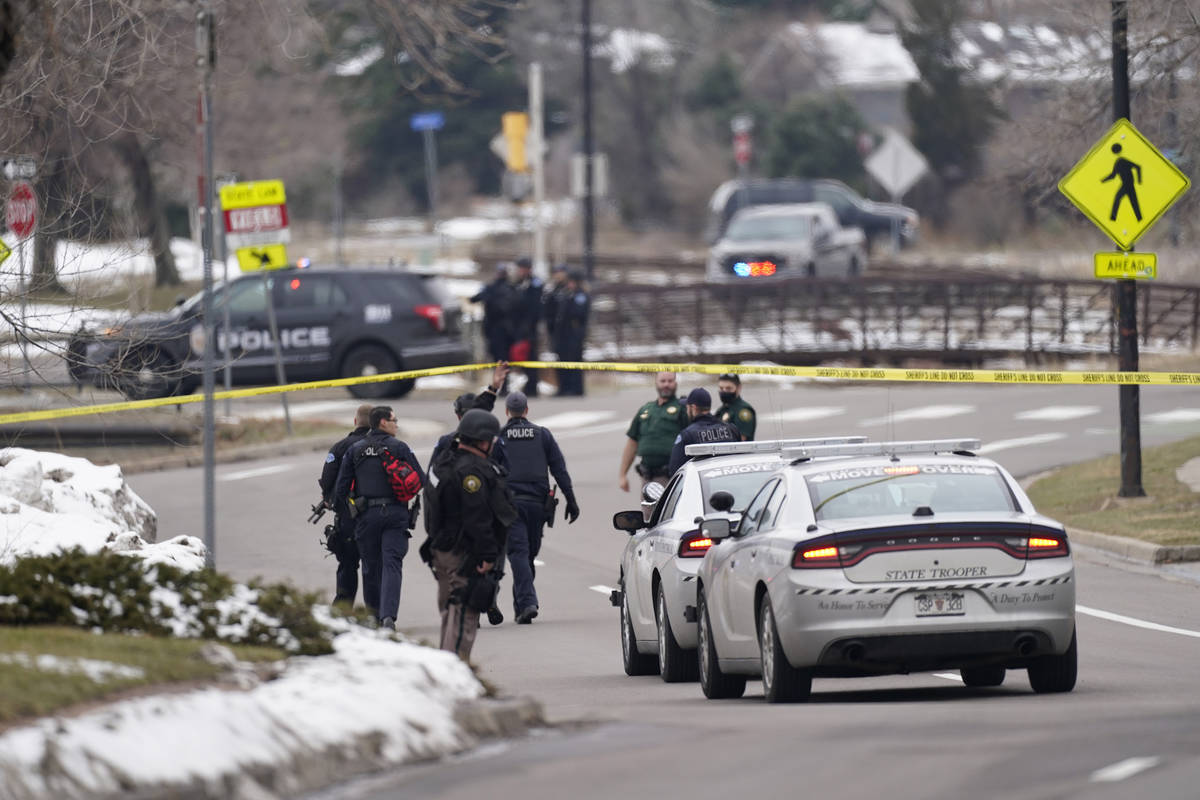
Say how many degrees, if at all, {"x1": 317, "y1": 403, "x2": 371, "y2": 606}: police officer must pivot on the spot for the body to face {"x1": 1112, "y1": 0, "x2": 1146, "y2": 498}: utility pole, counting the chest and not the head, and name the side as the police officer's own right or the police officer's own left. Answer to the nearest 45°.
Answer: approximately 45° to the police officer's own right

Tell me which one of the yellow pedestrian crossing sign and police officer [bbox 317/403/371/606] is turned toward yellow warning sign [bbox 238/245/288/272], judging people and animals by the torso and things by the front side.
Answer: the police officer

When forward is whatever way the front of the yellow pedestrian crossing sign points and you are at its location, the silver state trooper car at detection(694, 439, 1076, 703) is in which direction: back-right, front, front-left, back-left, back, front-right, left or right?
front

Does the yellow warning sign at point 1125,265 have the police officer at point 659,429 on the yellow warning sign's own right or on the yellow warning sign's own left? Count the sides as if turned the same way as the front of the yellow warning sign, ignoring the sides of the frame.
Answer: on the yellow warning sign's own right

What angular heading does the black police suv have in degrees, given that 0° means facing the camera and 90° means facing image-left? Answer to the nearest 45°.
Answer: approximately 90°

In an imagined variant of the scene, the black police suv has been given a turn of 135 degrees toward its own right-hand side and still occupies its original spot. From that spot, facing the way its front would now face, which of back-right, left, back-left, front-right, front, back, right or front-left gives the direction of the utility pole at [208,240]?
back-right

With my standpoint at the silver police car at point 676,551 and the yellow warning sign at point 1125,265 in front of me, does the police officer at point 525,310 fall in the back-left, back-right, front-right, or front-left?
front-left

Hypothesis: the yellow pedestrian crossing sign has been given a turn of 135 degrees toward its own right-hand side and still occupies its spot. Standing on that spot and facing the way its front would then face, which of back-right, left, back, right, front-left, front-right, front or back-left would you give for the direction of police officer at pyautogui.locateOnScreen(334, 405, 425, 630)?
left

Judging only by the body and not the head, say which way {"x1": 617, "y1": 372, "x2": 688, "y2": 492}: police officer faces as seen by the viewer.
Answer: toward the camera

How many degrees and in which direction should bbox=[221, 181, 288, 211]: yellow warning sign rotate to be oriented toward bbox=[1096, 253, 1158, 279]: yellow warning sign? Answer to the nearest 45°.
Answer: approximately 45° to its left

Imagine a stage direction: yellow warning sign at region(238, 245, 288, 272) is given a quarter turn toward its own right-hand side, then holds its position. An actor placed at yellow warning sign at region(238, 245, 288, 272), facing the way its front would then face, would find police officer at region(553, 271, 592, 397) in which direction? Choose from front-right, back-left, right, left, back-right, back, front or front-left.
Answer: back-right

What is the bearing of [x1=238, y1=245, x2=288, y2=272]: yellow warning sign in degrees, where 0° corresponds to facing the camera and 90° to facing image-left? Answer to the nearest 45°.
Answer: approximately 0°

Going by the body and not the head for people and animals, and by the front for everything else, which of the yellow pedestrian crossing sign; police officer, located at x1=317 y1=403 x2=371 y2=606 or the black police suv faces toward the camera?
the yellow pedestrian crossing sign

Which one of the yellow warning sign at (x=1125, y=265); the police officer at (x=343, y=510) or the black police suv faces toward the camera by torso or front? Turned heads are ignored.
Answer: the yellow warning sign

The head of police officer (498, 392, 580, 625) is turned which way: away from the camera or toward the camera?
away from the camera

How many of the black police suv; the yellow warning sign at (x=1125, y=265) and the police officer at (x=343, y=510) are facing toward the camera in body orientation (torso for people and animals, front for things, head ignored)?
1

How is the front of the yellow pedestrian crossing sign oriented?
toward the camera

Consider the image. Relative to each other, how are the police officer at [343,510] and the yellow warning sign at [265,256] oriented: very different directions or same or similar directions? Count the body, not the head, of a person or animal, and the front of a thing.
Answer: very different directions
